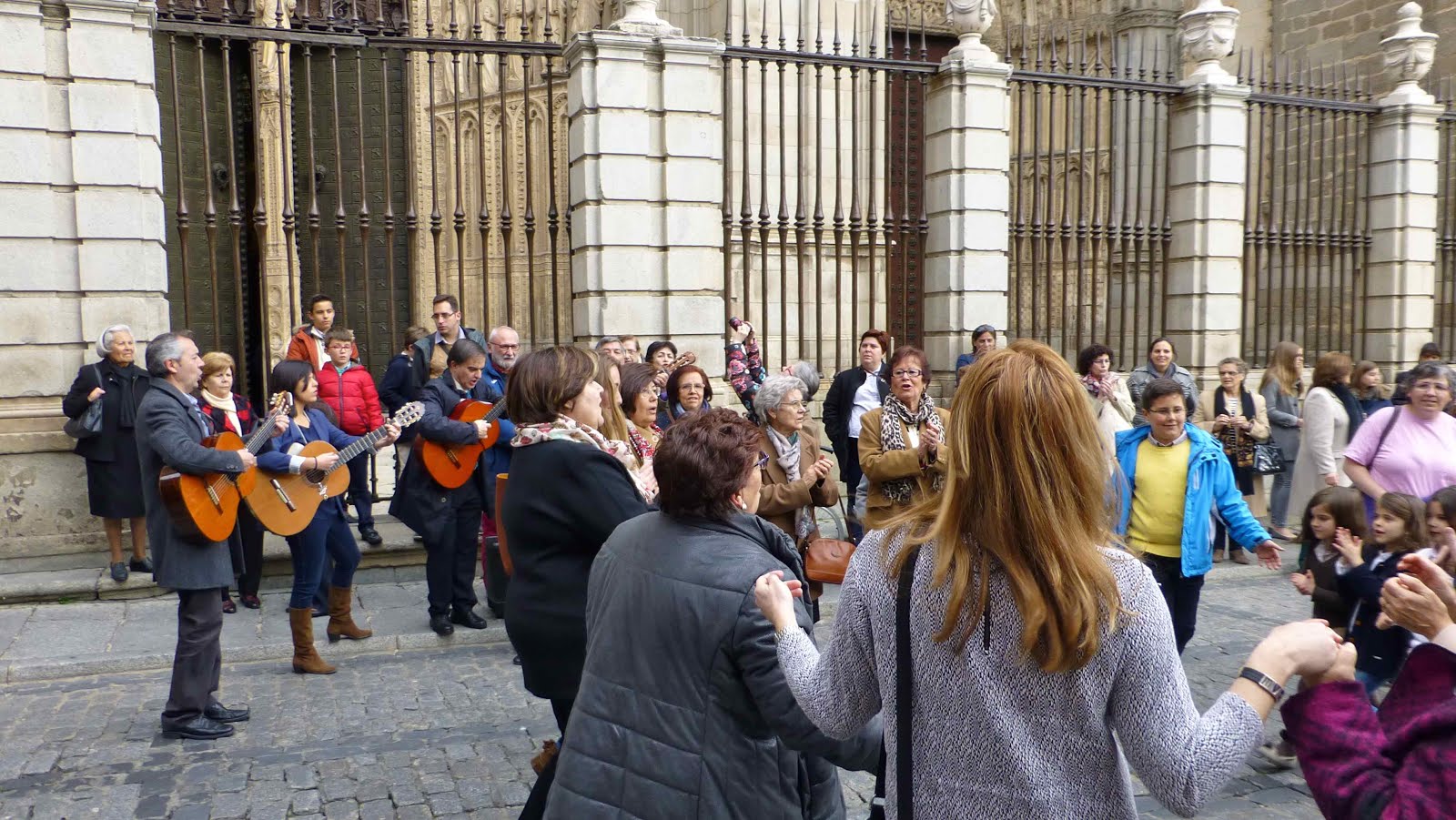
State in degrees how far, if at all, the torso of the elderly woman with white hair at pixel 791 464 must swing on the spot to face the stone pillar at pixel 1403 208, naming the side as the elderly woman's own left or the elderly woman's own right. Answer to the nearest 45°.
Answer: approximately 90° to the elderly woman's own left

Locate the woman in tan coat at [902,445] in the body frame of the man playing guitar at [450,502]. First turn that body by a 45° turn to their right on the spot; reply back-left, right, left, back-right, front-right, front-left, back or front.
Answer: front-left

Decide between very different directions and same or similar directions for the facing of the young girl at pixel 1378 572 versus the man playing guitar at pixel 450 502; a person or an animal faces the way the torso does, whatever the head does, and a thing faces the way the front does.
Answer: very different directions

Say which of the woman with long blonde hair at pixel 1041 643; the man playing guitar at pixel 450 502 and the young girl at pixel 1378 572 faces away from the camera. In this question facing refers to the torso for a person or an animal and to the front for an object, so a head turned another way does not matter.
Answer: the woman with long blonde hair

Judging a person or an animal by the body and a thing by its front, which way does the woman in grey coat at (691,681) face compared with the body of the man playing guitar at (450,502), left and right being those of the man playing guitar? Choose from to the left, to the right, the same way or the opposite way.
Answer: to the left

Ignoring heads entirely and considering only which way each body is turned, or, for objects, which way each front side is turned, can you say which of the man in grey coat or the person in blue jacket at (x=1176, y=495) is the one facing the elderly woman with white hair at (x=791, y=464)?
the man in grey coat

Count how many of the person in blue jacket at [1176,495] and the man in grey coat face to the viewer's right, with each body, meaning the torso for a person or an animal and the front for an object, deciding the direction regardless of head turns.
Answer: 1

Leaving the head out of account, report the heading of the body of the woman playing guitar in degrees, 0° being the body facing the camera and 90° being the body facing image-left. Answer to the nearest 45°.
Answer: approximately 315°

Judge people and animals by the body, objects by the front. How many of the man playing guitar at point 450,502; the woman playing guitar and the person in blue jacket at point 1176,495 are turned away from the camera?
0

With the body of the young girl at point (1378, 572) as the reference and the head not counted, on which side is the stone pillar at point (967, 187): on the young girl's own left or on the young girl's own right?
on the young girl's own right

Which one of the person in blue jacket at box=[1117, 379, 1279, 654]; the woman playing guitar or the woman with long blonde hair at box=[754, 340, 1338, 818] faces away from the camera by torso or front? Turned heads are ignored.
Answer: the woman with long blonde hair

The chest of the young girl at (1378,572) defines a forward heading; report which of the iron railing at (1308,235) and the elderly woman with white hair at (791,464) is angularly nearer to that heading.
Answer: the elderly woman with white hair

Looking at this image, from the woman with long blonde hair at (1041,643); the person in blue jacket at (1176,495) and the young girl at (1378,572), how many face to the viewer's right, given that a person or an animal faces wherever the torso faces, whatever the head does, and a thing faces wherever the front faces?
0

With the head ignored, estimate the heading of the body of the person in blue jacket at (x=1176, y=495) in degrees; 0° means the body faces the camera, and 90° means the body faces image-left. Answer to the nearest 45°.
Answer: approximately 0°

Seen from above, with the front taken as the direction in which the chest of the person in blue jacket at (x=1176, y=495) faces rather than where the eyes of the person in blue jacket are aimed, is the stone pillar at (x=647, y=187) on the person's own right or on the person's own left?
on the person's own right

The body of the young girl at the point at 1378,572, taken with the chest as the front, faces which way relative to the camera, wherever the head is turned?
to the viewer's left

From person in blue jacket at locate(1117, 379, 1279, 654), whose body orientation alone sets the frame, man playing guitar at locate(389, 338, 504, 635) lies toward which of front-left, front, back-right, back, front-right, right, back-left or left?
right

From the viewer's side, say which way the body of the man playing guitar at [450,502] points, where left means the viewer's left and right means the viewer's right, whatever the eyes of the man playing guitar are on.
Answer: facing the viewer and to the right of the viewer

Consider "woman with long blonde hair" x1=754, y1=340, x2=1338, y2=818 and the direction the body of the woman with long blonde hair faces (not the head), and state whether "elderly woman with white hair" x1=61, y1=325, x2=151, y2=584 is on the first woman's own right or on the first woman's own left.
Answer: on the first woman's own left

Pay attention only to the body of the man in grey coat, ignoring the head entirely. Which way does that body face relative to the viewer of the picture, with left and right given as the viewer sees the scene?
facing to the right of the viewer
